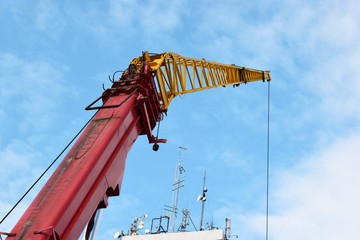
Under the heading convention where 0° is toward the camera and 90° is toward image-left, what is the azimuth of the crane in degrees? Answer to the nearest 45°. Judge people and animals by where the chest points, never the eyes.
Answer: approximately 225°
